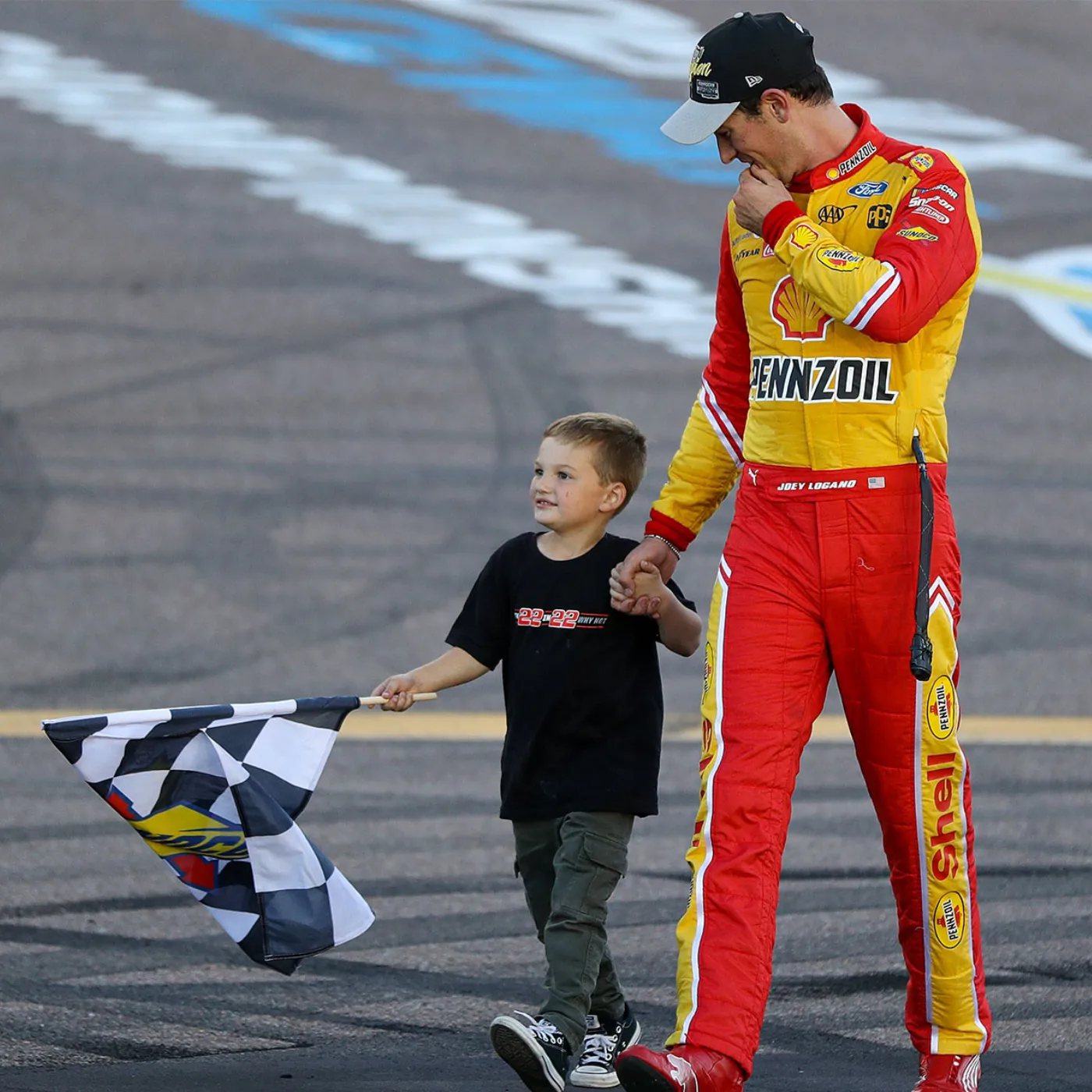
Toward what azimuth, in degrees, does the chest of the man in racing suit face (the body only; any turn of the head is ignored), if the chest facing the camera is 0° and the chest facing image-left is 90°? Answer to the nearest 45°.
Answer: approximately 45°
